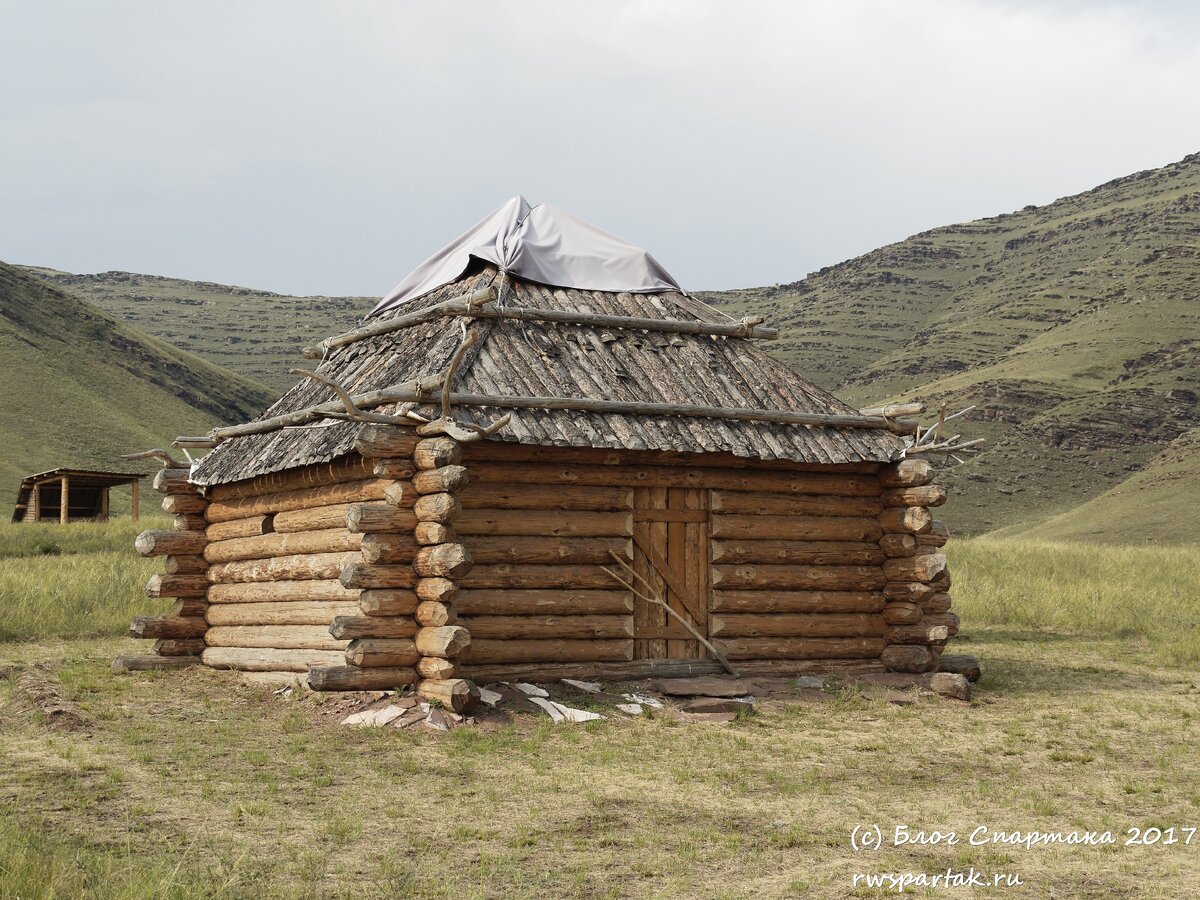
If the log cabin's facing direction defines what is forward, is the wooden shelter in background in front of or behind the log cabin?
behind

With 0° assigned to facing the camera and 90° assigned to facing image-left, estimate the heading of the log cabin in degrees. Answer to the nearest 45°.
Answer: approximately 315°

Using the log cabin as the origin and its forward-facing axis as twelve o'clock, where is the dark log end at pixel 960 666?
The dark log end is roughly at 10 o'clock from the log cabin.

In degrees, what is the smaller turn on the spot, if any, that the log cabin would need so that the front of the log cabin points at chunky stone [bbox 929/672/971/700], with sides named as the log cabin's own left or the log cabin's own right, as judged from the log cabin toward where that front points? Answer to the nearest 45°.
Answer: approximately 45° to the log cabin's own left

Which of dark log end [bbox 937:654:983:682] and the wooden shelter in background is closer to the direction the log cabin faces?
the dark log end
